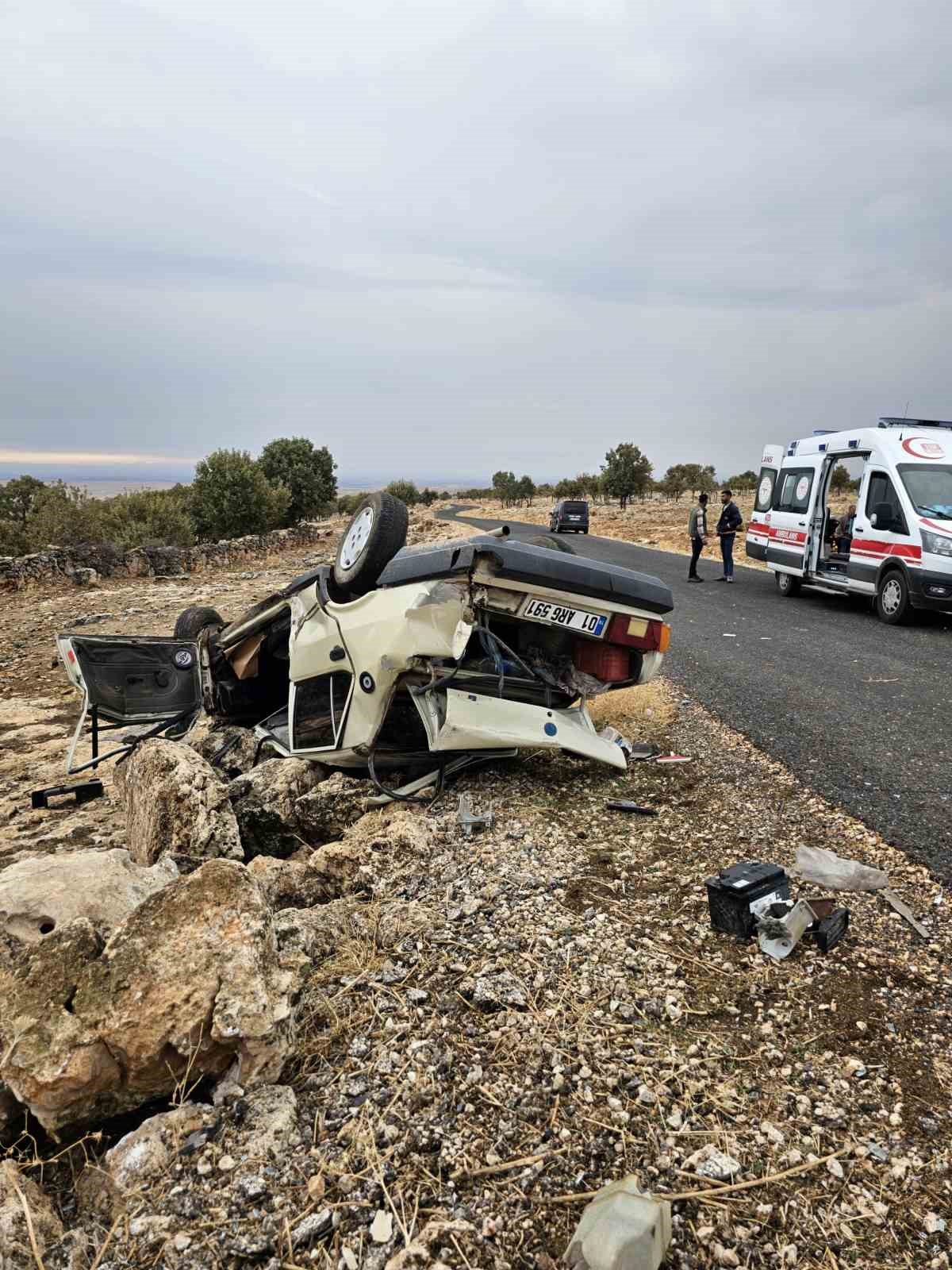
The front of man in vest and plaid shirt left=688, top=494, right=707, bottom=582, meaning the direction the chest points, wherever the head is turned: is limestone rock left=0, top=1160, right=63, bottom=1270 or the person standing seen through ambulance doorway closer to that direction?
the person standing seen through ambulance doorway

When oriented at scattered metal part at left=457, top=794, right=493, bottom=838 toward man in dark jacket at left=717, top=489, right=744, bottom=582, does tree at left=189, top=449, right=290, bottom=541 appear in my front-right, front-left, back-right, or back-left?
front-left

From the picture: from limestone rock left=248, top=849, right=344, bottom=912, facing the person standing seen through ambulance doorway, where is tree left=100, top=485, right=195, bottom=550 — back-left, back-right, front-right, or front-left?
front-left

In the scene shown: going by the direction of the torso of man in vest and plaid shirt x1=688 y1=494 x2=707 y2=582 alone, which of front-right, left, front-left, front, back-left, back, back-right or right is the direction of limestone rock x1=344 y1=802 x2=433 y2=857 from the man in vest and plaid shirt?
right

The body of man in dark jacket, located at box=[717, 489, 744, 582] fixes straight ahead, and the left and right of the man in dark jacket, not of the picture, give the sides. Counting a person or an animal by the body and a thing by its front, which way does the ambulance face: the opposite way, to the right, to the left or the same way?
to the left

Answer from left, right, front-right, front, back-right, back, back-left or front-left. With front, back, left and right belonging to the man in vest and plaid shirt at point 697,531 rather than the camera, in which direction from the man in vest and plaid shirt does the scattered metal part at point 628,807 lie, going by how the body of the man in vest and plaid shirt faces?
right

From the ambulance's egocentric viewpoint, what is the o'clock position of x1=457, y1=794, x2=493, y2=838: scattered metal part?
The scattered metal part is roughly at 2 o'clock from the ambulance.

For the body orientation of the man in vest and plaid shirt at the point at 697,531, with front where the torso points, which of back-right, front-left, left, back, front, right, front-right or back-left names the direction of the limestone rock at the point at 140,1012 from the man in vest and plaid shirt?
right

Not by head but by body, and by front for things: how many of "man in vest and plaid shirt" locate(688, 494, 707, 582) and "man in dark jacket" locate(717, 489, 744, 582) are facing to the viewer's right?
1

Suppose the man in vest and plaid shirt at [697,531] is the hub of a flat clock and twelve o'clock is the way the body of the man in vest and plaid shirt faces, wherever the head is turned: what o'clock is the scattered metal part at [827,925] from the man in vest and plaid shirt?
The scattered metal part is roughly at 3 o'clock from the man in vest and plaid shirt.

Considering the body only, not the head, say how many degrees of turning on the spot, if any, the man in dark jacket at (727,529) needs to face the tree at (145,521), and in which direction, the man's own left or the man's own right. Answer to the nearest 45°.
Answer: approximately 45° to the man's own right

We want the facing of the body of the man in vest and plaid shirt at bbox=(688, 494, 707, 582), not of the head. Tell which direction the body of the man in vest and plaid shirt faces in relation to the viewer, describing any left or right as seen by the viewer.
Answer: facing to the right of the viewer

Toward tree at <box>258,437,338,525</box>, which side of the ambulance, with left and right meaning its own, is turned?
back

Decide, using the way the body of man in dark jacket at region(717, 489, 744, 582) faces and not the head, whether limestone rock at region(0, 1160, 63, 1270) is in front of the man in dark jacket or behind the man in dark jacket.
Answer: in front

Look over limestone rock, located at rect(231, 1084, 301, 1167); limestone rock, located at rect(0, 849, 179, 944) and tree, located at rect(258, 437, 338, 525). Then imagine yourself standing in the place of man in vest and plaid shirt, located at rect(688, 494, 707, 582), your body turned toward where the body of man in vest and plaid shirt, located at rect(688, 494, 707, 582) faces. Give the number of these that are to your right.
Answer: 2

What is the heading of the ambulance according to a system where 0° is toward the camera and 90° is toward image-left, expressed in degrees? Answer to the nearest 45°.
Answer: approximately 315°
